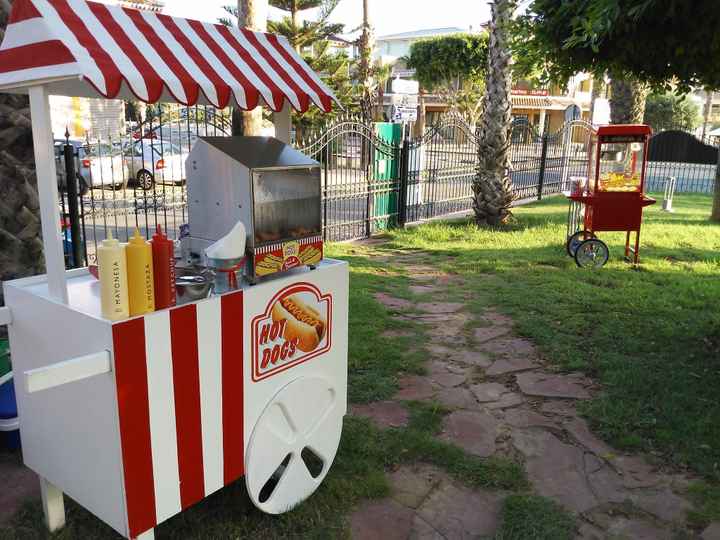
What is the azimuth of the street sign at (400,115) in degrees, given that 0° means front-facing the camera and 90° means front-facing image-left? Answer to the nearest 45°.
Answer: approximately 0°

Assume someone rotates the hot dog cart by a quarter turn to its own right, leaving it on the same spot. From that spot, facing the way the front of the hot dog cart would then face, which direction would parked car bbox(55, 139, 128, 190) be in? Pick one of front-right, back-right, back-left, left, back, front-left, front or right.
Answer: back-right

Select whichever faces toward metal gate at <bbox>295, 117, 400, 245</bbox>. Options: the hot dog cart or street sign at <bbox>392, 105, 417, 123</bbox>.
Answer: the street sign

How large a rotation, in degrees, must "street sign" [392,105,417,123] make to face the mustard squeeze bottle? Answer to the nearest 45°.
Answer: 0° — it already faces it

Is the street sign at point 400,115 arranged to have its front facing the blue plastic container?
yes

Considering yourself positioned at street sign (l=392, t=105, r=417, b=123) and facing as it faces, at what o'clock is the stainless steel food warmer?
The stainless steel food warmer is roughly at 12 o'clock from the street sign.

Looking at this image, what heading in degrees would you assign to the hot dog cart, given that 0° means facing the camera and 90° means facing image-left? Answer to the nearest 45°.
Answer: approximately 315°

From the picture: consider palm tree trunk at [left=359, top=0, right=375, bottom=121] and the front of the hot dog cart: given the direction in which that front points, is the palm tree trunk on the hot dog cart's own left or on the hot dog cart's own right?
on the hot dog cart's own left
